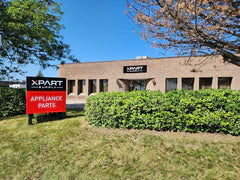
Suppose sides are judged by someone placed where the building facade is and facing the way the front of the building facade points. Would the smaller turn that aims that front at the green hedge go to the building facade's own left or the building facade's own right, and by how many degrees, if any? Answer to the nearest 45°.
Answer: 0° — it already faces it

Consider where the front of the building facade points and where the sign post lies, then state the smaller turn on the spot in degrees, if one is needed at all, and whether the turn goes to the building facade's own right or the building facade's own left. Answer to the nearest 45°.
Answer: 0° — it already faces it

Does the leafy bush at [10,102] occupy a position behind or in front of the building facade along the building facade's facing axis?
in front

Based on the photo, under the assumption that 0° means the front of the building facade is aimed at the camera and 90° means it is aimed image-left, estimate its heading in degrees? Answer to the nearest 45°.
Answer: approximately 0°
